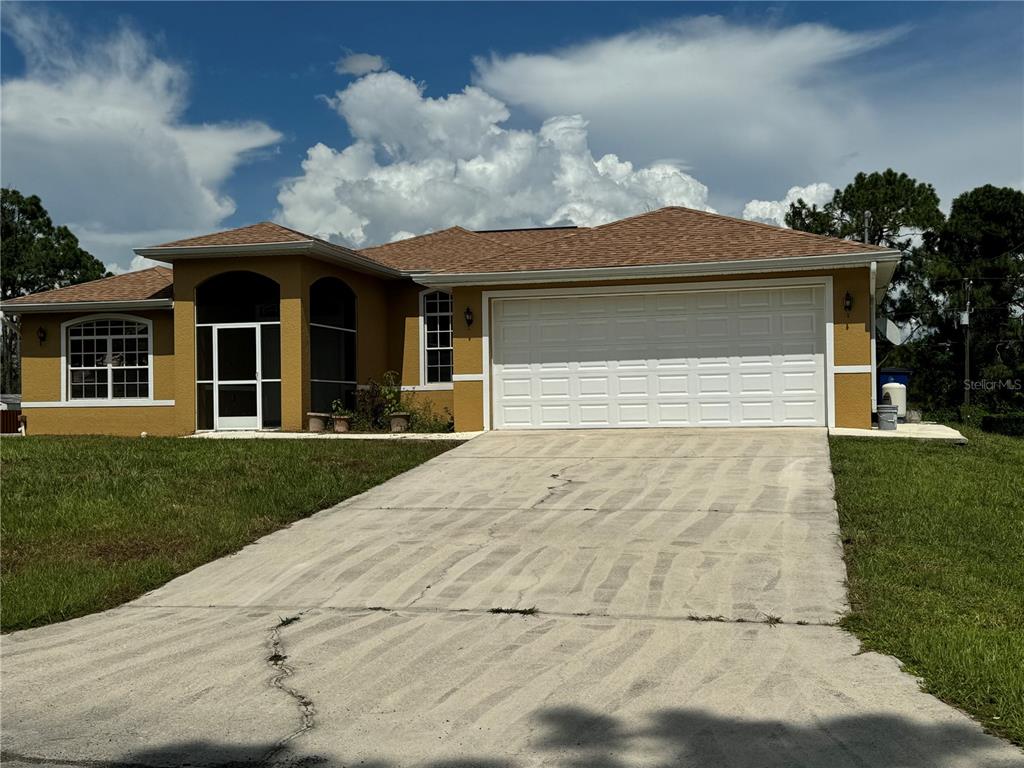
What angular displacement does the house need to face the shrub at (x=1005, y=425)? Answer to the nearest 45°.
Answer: approximately 135° to its left

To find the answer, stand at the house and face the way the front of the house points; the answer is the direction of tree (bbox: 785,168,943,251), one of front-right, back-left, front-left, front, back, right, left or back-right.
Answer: back-left

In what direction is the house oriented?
toward the camera

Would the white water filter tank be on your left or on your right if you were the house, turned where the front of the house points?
on your left

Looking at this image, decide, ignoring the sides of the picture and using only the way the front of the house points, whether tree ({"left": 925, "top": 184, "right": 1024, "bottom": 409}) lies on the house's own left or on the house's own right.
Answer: on the house's own left

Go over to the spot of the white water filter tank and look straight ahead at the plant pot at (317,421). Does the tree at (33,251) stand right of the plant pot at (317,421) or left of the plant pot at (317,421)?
right

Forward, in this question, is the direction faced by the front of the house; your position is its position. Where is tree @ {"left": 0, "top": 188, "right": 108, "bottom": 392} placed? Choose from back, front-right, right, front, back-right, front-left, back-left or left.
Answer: back-right

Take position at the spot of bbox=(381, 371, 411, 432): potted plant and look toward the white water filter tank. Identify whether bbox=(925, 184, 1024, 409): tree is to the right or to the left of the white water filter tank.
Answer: left

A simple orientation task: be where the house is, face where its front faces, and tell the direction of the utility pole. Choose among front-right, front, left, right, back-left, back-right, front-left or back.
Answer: back-left
